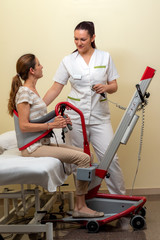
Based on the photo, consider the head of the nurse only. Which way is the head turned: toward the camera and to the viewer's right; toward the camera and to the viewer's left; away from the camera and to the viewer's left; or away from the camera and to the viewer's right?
toward the camera and to the viewer's left

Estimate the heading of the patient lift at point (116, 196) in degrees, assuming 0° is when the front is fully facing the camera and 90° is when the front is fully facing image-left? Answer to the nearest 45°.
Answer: approximately 90°

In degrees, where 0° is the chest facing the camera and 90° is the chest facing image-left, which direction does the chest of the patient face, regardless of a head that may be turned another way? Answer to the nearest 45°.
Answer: approximately 270°

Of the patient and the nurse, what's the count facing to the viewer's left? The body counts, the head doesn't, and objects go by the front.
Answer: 0

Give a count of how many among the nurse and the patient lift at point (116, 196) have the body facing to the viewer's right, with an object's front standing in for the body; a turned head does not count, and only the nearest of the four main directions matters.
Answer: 0

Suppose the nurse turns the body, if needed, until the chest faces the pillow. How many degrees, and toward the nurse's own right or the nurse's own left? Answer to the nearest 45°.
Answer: approximately 90° to the nurse's own right

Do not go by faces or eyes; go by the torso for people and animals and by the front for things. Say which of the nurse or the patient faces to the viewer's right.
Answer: the patient

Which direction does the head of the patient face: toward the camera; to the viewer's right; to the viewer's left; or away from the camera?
to the viewer's right

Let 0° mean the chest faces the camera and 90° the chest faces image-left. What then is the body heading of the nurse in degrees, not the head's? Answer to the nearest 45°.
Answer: approximately 0°

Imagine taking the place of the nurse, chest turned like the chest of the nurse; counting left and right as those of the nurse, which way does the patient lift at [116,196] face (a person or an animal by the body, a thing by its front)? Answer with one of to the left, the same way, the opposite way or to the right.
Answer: to the right

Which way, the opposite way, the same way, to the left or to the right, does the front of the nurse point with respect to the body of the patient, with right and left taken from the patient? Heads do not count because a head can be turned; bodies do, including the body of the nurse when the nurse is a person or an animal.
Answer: to the right
